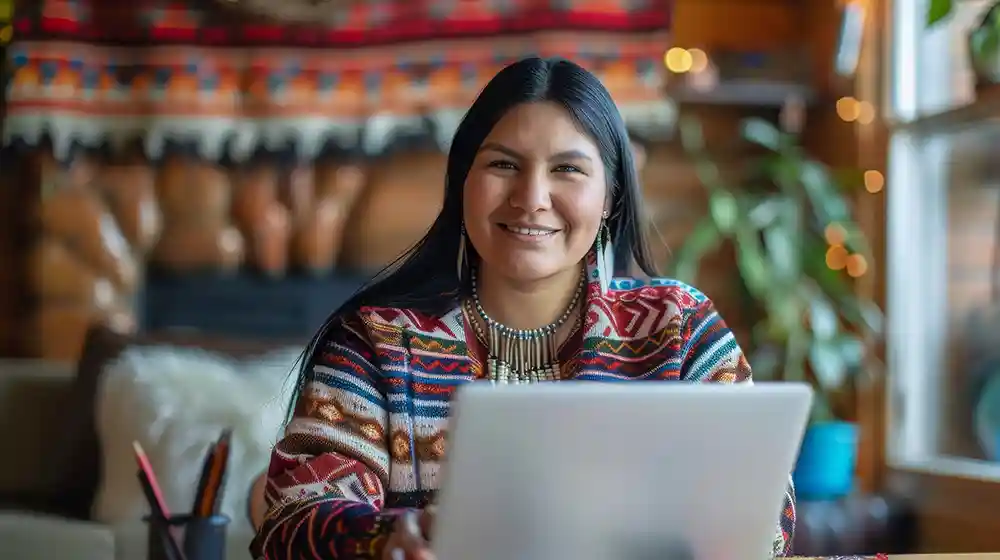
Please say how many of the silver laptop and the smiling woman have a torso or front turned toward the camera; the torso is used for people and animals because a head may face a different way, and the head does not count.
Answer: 1

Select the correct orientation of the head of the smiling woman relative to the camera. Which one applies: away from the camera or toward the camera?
toward the camera

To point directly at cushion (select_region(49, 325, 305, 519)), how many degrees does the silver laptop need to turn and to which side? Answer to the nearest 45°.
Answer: approximately 45° to its left

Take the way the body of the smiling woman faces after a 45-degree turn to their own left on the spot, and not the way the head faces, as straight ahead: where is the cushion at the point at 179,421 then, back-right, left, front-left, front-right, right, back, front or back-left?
back

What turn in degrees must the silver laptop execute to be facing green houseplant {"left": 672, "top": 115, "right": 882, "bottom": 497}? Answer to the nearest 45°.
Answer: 0° — it already faces it

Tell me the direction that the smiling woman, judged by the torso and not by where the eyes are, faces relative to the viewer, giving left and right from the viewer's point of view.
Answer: facing the viewer

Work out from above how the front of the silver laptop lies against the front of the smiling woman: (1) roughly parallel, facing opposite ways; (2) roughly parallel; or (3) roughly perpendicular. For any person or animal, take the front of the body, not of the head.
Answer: roughly parallel, facing opposite ways

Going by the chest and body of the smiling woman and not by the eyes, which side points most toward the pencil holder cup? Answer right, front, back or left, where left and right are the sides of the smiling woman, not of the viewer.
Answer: right

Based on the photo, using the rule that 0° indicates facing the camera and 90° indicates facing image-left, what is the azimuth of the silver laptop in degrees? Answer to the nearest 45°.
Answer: approximately 180°

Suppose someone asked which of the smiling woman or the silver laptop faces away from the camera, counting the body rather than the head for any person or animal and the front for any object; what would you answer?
the silver laptop

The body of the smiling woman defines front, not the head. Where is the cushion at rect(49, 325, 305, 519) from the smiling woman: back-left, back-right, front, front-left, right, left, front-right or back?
back-right

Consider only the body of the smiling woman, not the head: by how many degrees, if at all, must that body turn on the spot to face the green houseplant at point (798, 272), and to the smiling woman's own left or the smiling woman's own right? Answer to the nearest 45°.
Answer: approximately 135° to the smiling woman's own left
